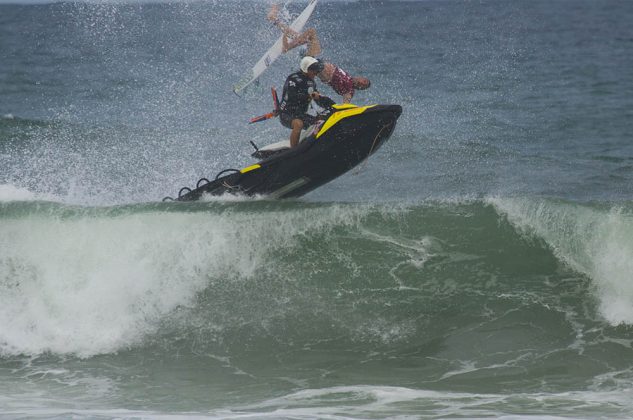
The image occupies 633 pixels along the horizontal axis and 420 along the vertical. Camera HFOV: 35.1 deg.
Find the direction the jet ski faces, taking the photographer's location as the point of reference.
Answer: facing to the right of the viewer
